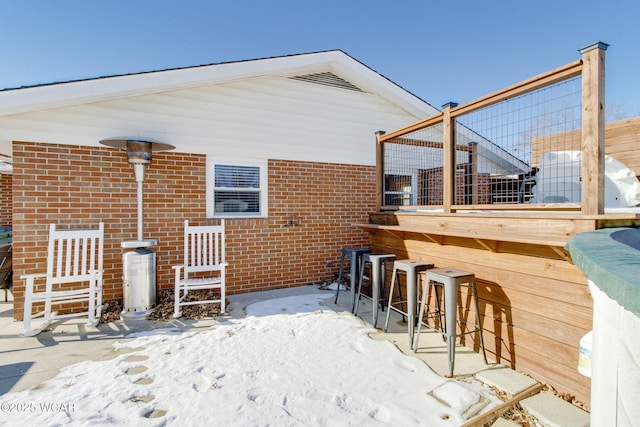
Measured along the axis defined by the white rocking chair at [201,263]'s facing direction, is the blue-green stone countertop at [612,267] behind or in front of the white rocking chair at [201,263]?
in front

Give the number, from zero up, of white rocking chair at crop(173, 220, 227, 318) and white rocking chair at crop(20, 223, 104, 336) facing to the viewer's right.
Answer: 0

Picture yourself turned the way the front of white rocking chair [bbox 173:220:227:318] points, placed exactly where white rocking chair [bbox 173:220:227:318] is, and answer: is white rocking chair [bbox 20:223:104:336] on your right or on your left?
on your right

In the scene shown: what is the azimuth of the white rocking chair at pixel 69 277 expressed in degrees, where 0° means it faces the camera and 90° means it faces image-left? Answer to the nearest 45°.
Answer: approximately 45°

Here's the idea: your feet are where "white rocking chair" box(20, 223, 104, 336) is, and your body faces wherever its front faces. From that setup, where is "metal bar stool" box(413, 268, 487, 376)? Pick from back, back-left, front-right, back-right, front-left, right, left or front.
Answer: left

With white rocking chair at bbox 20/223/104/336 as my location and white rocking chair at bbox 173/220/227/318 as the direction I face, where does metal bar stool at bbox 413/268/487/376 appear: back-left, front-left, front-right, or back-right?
front-right

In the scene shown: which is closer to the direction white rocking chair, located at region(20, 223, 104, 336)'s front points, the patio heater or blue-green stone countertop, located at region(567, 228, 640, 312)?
the blue-green stone countertop

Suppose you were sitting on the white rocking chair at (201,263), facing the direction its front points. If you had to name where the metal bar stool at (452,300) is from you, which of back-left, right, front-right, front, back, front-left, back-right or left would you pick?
front-left

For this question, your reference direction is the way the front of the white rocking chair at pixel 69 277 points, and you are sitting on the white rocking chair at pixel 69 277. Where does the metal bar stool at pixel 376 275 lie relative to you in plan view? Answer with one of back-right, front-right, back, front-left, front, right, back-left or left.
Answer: left

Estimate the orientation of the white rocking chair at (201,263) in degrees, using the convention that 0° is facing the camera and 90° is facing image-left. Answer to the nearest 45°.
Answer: approximately 0°

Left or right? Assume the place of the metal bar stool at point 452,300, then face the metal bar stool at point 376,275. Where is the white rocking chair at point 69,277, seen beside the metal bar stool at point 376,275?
left

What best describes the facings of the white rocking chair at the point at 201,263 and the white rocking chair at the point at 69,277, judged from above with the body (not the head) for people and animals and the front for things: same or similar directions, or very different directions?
same or similar directions

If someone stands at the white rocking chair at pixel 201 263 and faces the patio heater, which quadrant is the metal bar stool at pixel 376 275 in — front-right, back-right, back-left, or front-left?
back-left

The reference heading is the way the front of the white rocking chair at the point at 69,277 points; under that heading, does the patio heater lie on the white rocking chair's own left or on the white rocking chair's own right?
on the white rocking chair's own left
